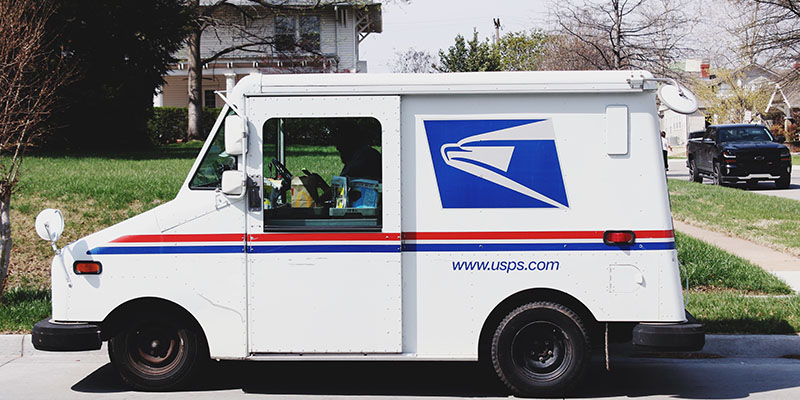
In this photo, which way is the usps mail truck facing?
to the viewer's left

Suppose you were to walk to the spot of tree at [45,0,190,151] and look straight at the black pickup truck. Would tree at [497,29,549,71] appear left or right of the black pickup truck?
left

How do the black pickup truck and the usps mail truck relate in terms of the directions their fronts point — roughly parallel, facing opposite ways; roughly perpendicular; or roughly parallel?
roughly perpendicular

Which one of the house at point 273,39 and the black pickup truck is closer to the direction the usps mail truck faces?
the house

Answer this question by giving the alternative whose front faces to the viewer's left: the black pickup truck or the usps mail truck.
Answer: the usps mail truck

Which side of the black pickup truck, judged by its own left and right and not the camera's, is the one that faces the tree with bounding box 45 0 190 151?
right

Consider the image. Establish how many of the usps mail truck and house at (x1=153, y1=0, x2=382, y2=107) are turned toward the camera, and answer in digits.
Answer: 1
